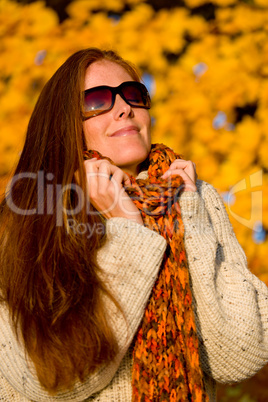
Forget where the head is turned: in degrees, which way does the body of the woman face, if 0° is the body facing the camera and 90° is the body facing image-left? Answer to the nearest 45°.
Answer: approximately 315°
